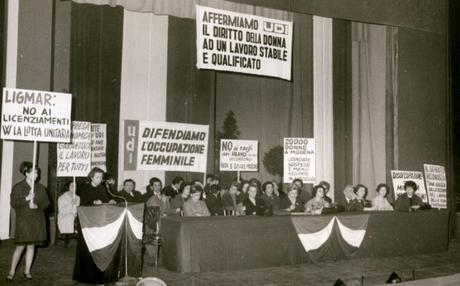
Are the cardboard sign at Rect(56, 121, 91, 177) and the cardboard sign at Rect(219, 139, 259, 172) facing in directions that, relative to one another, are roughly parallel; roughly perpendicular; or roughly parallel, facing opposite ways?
roughly parallel

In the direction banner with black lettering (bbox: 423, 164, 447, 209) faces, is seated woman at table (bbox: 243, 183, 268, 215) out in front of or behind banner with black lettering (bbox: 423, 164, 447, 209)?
in front

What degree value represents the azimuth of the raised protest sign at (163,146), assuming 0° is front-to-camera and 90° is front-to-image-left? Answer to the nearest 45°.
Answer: approximately 0°

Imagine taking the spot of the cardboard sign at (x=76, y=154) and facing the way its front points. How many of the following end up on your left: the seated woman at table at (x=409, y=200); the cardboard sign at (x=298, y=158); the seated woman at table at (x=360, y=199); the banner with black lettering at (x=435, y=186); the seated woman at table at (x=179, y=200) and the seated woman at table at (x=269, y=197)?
6

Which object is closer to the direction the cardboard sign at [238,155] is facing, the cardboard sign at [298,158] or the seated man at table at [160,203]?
the seated man at table

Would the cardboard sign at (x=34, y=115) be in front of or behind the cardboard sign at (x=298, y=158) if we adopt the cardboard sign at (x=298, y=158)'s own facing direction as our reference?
in front

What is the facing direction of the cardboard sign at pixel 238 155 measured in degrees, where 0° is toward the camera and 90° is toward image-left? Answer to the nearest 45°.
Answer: approximately 0°

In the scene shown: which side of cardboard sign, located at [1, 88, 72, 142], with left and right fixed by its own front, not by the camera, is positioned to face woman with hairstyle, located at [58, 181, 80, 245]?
back

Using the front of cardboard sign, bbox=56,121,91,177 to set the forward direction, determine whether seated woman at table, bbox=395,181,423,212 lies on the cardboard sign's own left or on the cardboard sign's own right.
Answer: on the cardboard sign's own left

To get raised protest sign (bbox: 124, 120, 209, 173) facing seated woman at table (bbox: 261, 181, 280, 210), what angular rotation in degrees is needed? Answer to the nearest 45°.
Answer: approximately 90° to its left

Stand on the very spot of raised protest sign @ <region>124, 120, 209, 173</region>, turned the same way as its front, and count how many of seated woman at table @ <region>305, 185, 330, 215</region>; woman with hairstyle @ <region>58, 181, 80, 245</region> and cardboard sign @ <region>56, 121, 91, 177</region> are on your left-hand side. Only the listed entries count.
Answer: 1

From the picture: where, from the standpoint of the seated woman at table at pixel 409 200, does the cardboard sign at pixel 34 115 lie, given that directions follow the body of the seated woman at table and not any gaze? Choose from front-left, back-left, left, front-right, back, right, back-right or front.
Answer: front-right

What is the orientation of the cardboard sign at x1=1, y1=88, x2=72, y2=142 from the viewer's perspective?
toward the camera

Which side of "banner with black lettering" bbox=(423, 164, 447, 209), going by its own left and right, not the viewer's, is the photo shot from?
front

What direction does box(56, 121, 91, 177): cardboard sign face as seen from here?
toward the camera

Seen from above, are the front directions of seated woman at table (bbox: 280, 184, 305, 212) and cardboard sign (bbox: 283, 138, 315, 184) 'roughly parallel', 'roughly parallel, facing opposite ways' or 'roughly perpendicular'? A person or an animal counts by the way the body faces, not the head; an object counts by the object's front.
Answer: roughly parallel

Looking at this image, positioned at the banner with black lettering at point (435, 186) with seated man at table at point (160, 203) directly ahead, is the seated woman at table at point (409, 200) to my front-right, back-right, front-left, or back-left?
front-left
